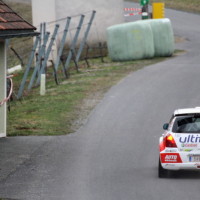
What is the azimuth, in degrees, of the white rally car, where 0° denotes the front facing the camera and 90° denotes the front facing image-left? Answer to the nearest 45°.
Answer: approximately 180°

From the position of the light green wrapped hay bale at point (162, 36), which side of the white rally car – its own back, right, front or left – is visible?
front

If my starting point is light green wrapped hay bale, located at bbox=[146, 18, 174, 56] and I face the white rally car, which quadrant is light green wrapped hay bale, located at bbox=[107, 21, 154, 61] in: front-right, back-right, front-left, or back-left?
front-right

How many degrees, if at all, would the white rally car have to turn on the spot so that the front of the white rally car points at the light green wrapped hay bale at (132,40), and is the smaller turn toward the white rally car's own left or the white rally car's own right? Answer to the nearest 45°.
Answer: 0° — it already faces it
